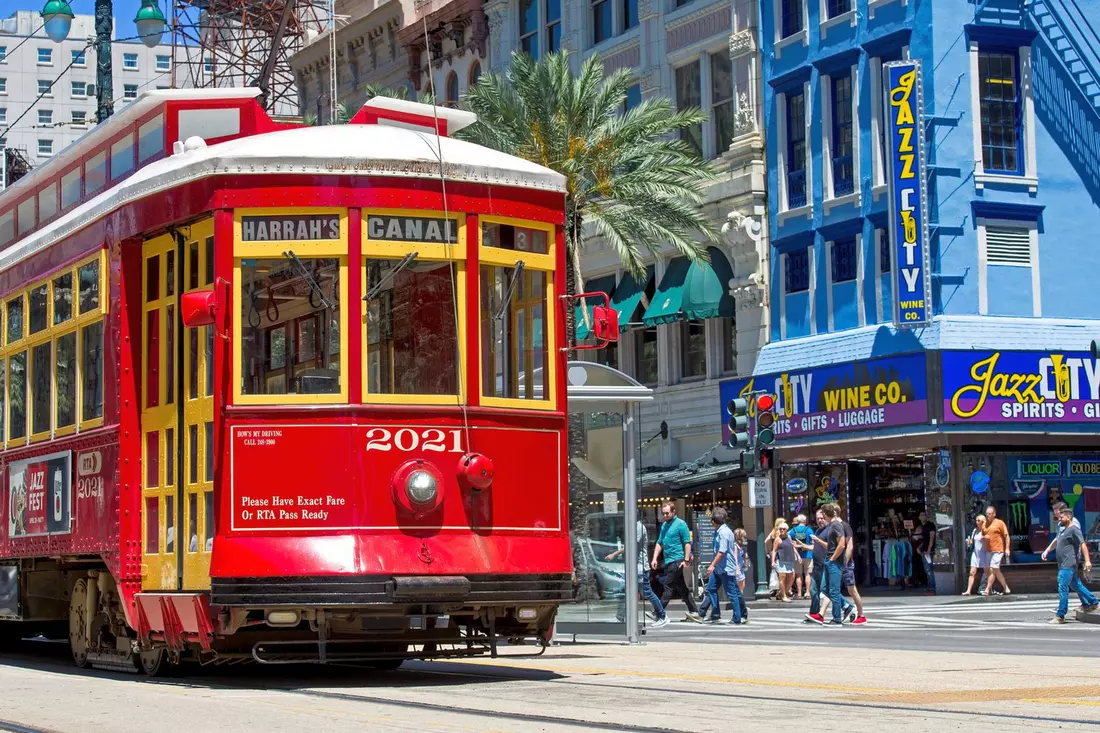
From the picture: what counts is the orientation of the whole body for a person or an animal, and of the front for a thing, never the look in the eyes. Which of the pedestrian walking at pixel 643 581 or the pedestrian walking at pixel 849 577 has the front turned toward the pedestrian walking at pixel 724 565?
the pedestrian walking at pixel 849 577

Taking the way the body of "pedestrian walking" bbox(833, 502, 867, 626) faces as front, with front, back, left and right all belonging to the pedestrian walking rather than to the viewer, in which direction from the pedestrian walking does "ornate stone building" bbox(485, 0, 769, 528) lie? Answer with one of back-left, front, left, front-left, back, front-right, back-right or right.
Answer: right

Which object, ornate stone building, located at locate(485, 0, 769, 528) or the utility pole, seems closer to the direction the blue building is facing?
the utility pole

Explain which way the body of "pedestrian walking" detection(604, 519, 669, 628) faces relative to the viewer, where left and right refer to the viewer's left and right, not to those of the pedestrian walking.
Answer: facing to the left of the viewer

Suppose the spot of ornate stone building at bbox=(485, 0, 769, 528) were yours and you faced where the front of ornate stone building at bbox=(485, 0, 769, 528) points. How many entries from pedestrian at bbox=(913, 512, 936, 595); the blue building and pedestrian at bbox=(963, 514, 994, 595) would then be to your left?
3

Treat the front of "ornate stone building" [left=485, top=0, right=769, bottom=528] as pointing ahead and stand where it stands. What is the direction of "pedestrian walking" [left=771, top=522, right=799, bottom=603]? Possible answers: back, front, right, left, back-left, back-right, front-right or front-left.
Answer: front-left

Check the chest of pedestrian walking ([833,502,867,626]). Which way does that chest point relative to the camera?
to the viewer's left

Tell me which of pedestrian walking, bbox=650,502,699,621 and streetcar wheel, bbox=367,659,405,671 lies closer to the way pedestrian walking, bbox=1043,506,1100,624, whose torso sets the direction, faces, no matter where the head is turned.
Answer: the pedestrian walking

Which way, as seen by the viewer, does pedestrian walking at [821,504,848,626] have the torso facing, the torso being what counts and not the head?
to the viewer's left

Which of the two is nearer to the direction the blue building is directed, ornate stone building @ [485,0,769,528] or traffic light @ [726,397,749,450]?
the traffic light

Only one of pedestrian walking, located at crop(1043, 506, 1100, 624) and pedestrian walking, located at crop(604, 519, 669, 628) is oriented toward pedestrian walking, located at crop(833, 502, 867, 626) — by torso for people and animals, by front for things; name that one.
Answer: pedestrian walking, located at crop(1043, 506, 1100, 624)

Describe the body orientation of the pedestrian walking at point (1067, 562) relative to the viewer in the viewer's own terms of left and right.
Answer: facing to the left of the viewer

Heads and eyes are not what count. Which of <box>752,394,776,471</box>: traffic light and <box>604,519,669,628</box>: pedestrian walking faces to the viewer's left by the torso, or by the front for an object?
the pedestrian walking

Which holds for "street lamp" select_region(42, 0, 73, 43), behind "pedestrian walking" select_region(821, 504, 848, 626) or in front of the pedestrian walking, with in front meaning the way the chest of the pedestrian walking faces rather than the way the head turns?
in front

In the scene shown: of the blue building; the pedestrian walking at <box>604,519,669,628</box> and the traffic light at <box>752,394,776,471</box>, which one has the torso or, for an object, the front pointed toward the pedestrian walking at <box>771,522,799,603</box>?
the blue building
